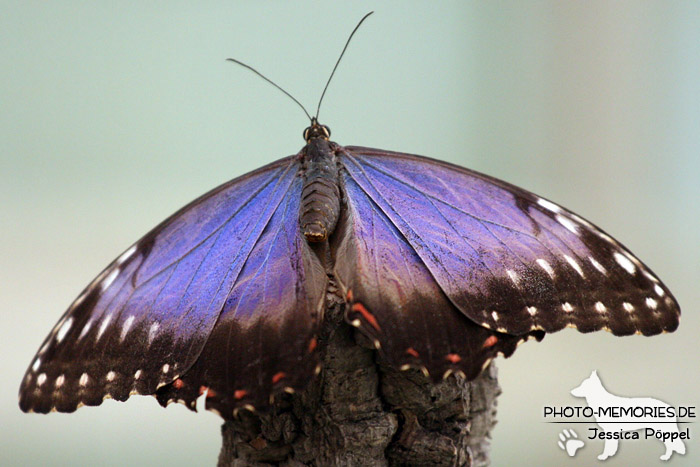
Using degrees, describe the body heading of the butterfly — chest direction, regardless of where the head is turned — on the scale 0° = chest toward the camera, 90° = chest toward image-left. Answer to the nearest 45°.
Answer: approximately 180°
